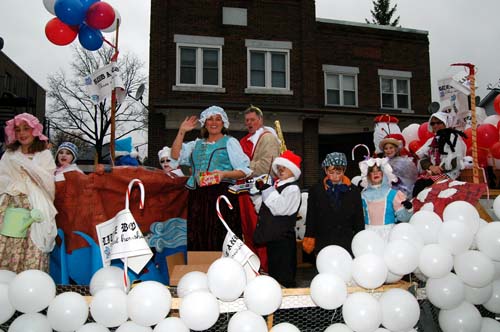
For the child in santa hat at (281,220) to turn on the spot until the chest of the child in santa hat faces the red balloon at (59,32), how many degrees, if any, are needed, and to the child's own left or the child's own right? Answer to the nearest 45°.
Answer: approximately 45° to the child's own right

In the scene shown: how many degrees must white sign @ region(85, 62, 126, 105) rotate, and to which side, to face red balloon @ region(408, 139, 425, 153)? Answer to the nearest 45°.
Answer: approximately 90° to its left

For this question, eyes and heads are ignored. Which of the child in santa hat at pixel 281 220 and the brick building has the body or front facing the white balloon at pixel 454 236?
the brick building

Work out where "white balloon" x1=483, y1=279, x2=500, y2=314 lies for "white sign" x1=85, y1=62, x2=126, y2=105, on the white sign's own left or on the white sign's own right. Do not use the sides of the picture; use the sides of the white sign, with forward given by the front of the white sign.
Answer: on the white sign's own left

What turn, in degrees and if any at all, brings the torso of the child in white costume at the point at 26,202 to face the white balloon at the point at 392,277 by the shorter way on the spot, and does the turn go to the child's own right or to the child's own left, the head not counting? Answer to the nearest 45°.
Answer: approximately 45° to the child's own left

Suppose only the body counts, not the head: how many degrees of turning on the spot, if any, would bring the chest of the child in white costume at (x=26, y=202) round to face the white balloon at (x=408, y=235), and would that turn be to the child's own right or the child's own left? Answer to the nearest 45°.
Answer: approximately 45° to the child's own left

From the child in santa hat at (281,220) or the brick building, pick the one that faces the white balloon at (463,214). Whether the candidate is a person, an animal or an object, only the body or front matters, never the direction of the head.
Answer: the brick building

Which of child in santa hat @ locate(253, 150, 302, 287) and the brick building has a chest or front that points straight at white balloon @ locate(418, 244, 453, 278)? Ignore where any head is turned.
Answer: the brick building
